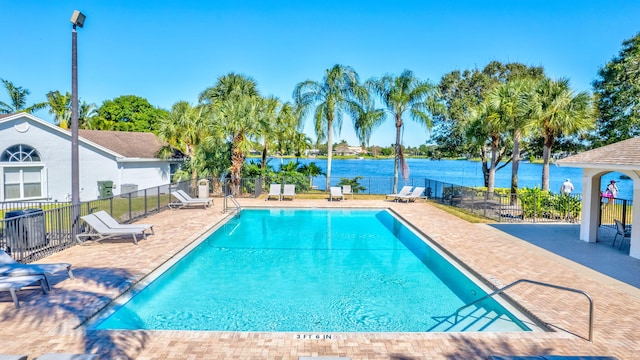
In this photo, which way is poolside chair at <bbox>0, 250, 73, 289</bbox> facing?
to the viewer's right

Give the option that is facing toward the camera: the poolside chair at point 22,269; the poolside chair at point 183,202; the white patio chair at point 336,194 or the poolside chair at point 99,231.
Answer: the white patio chair

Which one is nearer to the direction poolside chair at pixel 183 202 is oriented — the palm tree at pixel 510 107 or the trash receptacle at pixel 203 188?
the palm tree

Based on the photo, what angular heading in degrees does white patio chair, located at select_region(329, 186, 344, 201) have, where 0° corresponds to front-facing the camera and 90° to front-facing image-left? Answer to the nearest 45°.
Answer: approximately 0°

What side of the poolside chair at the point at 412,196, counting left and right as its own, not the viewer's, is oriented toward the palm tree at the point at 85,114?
right

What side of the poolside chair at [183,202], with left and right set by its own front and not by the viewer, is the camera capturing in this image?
right

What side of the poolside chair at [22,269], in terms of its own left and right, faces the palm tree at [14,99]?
left

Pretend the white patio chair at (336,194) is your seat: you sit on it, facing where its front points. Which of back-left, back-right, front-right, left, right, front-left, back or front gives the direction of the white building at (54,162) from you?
right

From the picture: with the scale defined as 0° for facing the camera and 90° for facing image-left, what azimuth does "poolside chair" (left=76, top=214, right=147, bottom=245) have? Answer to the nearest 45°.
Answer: approximately 270°

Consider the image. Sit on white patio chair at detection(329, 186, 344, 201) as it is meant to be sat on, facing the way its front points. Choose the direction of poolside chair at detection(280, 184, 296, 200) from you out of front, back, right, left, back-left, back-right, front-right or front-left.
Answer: right

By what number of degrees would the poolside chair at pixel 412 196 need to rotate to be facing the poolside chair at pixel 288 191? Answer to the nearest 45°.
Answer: approximately 45° to its right

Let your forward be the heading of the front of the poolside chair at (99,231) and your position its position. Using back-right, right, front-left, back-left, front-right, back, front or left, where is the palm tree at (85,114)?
left
